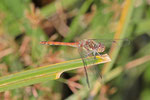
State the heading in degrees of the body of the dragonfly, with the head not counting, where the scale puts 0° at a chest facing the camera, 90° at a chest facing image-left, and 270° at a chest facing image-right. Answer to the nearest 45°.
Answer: approximately 270°
